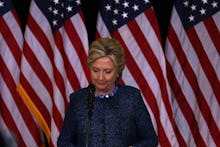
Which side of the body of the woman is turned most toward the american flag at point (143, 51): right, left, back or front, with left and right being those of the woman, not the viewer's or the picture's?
back

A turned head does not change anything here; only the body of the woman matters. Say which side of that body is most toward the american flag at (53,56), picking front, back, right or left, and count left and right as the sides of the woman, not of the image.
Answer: back

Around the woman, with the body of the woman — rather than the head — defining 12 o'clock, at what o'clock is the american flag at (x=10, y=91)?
The american flag is roughly at 5 o'clock from the woman.

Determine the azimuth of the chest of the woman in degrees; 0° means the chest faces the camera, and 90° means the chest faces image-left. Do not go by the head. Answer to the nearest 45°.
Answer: approximately 0°

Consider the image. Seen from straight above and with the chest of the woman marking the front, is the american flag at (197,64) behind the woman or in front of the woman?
behind

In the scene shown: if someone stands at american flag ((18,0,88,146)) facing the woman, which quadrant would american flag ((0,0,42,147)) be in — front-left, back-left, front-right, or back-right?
back-right
